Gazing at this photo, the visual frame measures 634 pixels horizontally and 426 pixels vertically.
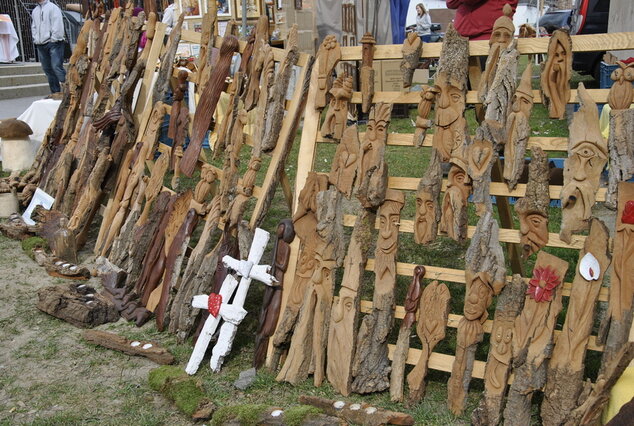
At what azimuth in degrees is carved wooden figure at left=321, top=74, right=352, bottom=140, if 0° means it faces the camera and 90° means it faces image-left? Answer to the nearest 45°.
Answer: approximately 0°

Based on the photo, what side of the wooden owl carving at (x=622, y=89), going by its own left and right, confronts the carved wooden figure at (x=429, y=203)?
right
